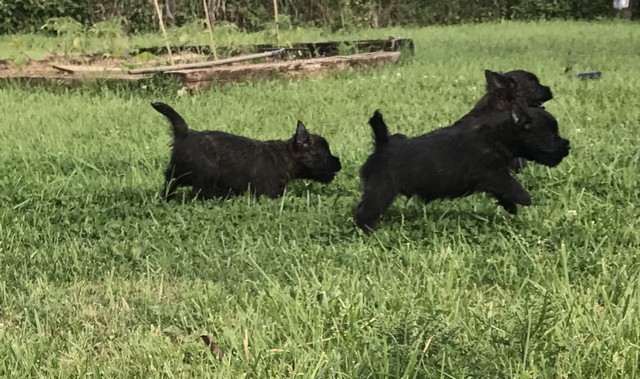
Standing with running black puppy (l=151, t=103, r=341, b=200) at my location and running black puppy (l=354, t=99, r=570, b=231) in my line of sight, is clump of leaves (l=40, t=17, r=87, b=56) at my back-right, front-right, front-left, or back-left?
back-left

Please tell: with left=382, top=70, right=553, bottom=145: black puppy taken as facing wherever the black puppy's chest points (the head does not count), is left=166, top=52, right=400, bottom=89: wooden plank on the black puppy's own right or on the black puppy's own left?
on the black puppy's own left

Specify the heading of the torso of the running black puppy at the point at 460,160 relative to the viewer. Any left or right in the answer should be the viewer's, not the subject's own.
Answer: facing to the right of the viewer

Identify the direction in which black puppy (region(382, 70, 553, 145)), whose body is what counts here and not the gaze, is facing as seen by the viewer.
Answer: to the viewer's right

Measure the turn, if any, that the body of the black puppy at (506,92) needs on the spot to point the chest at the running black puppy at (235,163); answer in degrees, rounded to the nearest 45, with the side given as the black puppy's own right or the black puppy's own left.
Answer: approximately 135° to the black puppy's own right

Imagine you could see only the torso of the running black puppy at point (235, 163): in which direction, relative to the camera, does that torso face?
to the viewer's right
